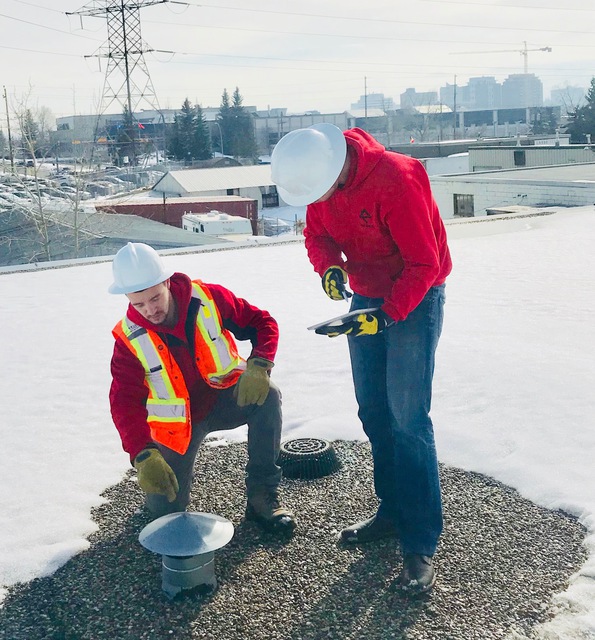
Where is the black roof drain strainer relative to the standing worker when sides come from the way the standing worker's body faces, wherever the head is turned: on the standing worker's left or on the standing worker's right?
on the standing worker's right

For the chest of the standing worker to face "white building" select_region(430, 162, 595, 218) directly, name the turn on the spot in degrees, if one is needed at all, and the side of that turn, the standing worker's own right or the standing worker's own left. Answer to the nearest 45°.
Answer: approximately 135° to the standing worker's own right

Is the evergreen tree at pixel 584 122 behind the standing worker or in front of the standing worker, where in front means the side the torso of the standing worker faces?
behind

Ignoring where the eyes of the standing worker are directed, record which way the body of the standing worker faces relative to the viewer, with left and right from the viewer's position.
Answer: facing the viewer and to the left of the viewer

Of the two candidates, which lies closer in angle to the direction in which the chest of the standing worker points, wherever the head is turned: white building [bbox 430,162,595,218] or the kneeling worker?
the kneeling worker
